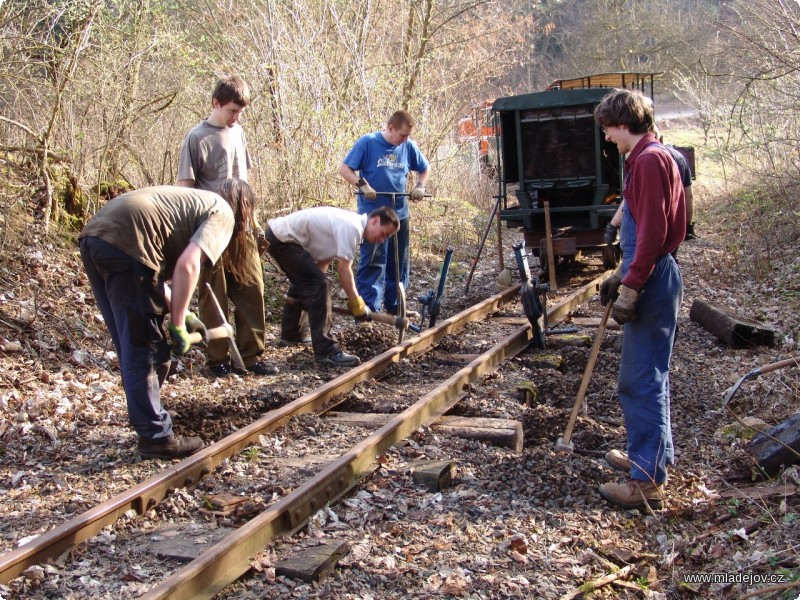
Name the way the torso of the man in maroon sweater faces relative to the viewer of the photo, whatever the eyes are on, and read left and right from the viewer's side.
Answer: facing to the left of the viewer

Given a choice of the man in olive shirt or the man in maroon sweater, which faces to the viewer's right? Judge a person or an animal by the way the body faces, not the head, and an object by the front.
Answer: the man in olive shirt

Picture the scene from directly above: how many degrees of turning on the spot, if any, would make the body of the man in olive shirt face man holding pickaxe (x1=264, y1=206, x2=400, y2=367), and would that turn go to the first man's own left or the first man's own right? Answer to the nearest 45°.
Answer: approximately 45° to the first man's own left

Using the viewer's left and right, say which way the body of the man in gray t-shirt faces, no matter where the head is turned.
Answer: facing the viewer and to the right of the viewer

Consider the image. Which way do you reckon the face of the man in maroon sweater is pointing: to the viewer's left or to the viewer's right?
to the viewer's left

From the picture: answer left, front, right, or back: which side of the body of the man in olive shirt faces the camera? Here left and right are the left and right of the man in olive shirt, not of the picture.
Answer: right

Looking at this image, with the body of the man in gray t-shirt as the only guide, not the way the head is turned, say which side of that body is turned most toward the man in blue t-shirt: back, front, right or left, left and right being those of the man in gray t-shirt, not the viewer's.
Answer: left

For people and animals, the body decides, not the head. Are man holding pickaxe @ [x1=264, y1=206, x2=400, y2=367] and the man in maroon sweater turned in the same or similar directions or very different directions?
very different directions

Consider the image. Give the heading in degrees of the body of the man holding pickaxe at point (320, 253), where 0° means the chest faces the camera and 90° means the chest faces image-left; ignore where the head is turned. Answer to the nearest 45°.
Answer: approximately 270°

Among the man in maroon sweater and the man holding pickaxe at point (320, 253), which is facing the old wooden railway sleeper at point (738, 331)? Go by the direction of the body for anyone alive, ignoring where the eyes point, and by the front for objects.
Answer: the man holding pickaxe

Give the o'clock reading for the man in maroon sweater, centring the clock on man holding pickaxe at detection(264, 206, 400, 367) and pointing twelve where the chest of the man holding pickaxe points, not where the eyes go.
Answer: The man in maroon sweater is roughly at 2 o'clock from the man holding pickaxe.

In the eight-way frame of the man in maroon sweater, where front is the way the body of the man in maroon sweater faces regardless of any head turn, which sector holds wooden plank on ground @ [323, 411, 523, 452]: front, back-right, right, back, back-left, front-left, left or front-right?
front-right

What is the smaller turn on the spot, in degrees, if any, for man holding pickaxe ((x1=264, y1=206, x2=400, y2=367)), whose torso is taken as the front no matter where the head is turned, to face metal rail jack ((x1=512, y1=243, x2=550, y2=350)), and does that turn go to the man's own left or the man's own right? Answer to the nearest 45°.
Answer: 0° — they already face it

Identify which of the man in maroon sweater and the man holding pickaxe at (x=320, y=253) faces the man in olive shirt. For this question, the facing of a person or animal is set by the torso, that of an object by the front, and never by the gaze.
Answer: the man in maroon sweater
